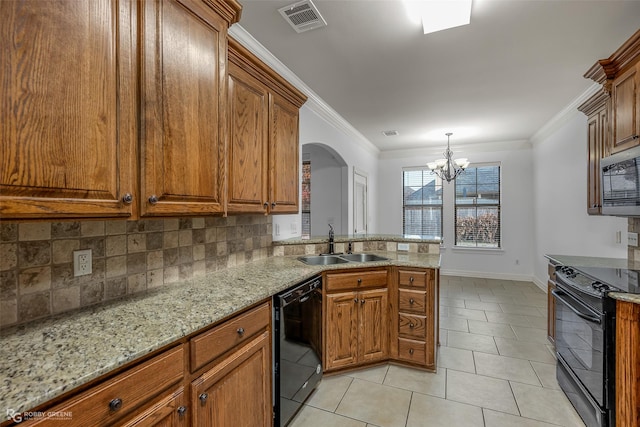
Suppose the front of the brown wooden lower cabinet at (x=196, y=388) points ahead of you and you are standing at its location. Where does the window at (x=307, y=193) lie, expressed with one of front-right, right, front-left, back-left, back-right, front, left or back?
left

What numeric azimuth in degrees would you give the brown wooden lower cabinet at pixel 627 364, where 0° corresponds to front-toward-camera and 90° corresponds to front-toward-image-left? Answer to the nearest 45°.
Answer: approximately 90°

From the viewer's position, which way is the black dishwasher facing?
facing the viewer and to the right of the viewer

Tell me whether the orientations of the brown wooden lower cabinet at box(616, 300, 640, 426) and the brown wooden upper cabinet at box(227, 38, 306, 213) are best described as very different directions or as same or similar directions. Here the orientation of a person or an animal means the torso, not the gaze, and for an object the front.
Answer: very different directions

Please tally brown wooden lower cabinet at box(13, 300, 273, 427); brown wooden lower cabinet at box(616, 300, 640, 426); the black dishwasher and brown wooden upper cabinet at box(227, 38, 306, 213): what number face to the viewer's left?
1

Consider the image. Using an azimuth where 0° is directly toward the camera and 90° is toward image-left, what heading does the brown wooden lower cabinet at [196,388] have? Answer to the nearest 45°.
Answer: approximately 315°

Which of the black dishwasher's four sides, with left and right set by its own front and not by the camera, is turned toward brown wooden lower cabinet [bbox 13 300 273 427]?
right

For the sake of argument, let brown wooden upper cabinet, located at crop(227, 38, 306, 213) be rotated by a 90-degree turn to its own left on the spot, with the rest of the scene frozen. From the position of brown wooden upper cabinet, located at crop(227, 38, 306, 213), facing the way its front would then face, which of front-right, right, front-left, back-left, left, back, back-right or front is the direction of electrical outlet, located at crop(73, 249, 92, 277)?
back

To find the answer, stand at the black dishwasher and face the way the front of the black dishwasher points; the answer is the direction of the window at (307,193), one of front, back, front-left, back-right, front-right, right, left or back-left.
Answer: back-left
